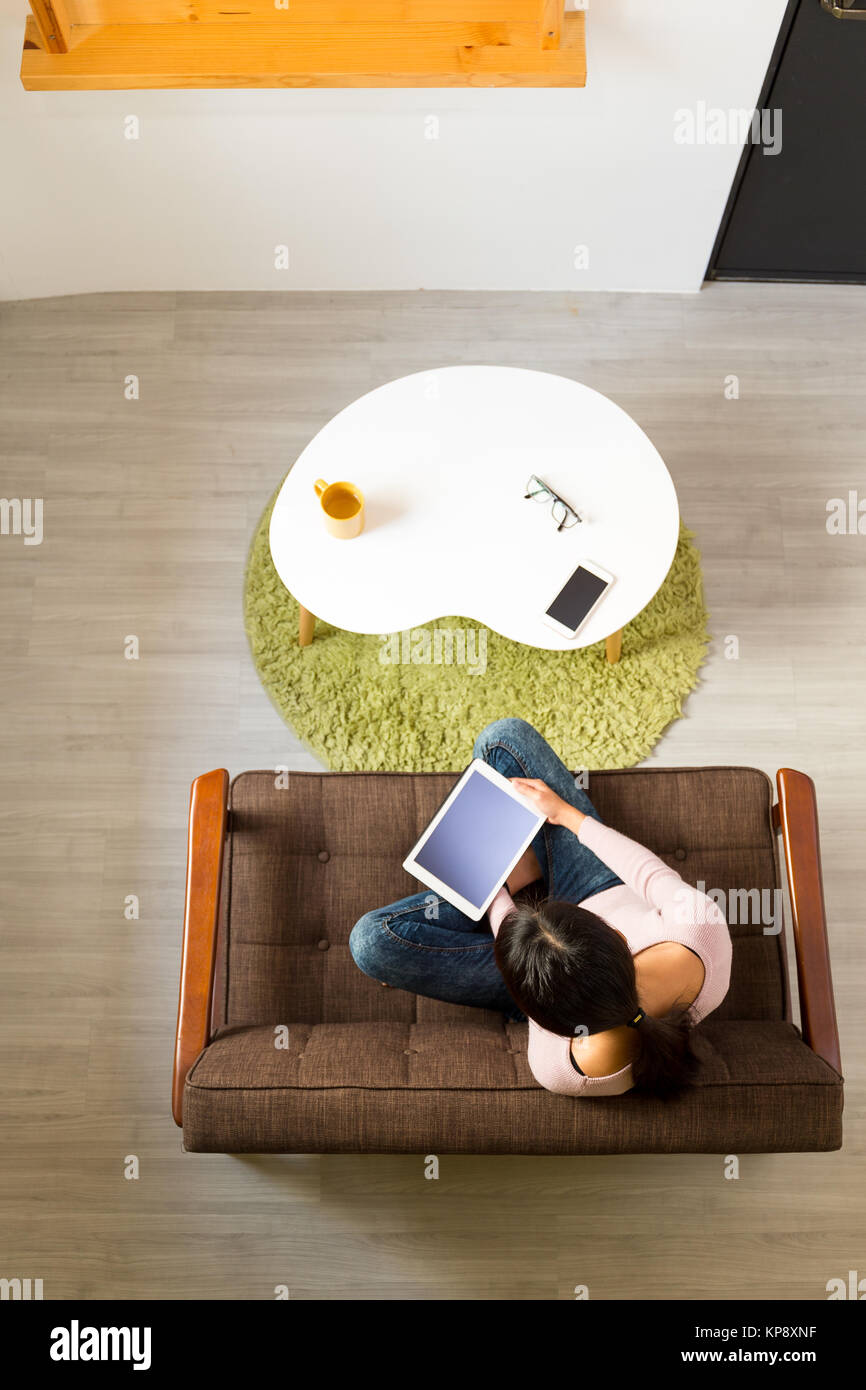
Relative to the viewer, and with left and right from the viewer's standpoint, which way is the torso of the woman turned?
facing away from the viewer and to the left of the viewer

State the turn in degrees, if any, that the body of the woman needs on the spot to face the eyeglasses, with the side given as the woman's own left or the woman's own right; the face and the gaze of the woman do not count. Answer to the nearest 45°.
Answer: approximately 45° to the woman's own right

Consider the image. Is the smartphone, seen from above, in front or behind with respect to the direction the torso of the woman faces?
in front

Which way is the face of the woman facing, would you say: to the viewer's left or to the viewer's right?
to the viewer's left

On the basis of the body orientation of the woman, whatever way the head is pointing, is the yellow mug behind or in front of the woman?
in front
